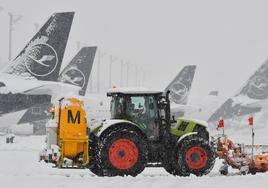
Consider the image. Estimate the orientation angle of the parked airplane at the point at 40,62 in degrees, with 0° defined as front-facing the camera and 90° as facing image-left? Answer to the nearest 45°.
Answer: approximately 90°

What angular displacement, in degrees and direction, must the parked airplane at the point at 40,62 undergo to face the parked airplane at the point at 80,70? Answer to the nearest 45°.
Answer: approximately 90° to its right
